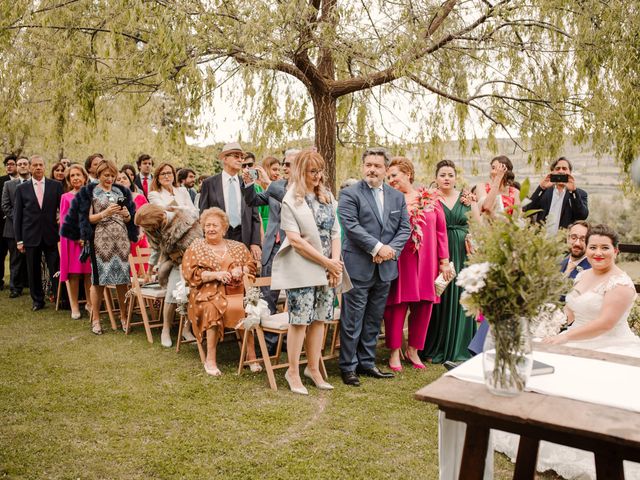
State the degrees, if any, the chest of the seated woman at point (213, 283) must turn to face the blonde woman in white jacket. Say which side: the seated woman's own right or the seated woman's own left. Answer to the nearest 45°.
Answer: approximately 45° to the seated woman's own left

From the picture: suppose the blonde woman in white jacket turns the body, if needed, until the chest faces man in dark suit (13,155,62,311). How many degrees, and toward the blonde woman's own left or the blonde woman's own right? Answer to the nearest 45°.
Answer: approximately 180°

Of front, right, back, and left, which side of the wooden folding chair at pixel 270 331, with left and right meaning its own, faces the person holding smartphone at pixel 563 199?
left

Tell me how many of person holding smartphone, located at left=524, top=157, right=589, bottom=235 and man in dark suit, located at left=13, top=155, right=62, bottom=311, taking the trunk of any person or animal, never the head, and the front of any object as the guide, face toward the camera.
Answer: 2

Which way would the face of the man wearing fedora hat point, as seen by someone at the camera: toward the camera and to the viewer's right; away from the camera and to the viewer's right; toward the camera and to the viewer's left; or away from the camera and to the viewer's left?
toward the camera and to the viewer's right

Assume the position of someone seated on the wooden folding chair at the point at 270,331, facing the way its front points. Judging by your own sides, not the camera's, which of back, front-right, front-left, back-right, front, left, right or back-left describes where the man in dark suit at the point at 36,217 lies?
back

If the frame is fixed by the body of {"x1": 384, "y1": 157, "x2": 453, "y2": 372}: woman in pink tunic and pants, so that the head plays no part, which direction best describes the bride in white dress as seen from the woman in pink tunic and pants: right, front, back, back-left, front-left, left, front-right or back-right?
left

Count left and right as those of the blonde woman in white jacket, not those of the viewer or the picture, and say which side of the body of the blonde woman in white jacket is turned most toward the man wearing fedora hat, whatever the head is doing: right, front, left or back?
back

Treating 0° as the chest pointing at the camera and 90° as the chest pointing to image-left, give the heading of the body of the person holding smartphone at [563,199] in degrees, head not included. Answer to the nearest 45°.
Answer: approximately 0°

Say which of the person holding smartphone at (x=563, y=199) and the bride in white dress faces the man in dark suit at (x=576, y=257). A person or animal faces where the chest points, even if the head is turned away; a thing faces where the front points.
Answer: the person holding smartphone

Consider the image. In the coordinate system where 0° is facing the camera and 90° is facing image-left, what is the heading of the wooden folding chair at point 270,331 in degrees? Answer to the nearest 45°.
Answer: approximately 315°
